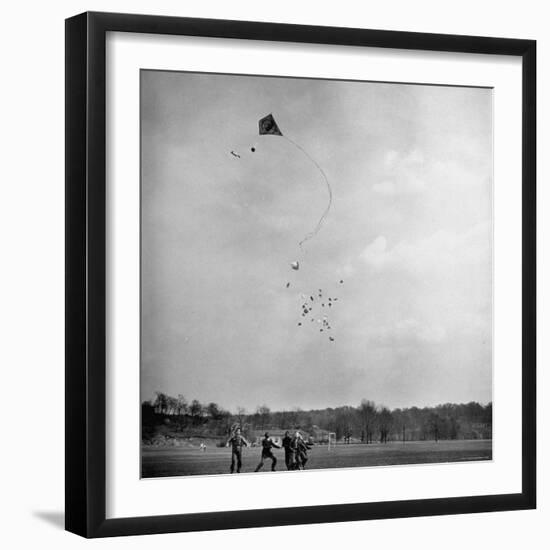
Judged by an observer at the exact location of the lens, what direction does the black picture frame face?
facing the viewer and to the right of the viewer
